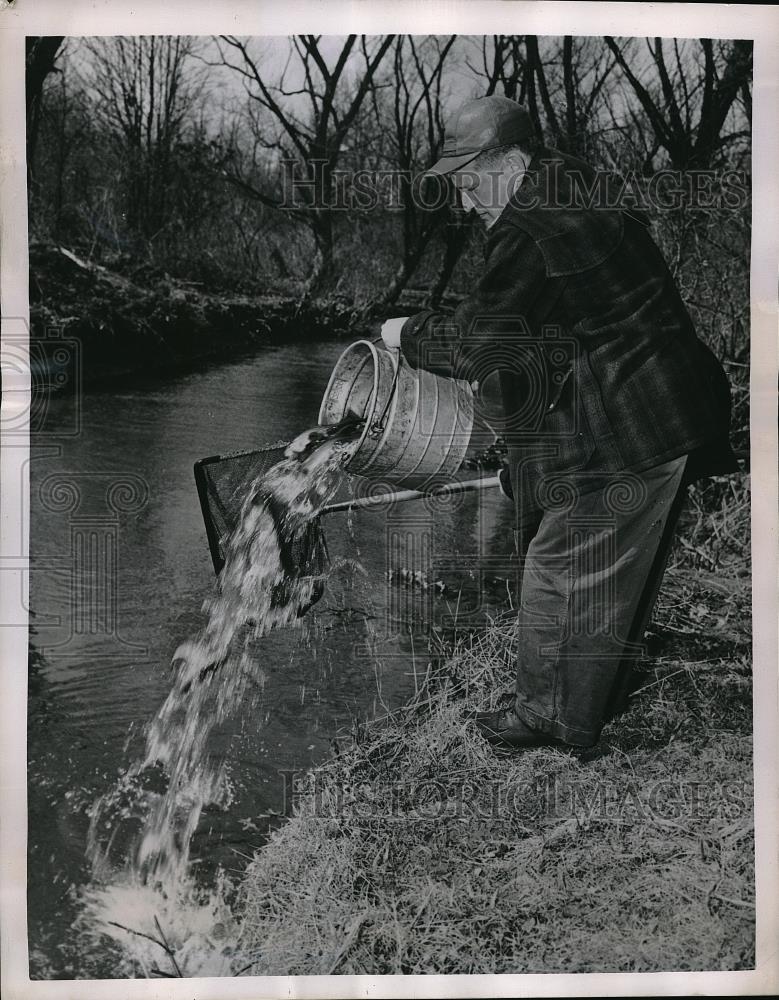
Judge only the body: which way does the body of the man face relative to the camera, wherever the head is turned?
to the viewer's left

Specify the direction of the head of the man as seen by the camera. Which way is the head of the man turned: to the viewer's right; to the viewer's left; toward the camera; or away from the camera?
to the viewer's left

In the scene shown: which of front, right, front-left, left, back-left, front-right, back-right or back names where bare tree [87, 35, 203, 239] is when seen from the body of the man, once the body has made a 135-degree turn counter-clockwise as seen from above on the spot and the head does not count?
back-right
